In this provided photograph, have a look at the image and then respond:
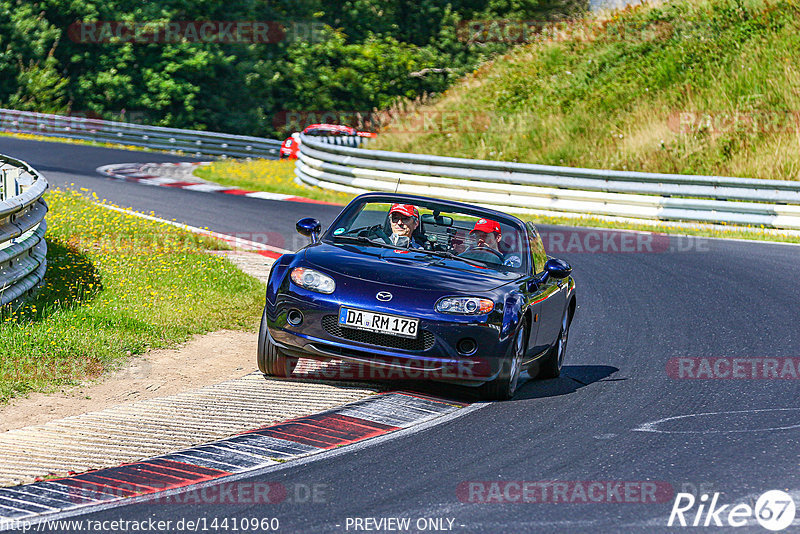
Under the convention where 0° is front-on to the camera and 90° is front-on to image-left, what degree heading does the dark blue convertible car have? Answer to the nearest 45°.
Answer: approximately 45°

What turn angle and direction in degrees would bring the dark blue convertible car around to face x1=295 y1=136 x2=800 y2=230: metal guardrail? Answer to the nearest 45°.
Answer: approximately 135° to its right

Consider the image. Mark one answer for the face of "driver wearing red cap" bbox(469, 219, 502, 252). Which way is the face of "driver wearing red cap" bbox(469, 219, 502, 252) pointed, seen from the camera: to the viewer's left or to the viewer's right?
to the viewer's left

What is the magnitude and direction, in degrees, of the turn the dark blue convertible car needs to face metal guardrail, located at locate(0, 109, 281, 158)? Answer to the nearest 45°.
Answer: approximately 135° to its right

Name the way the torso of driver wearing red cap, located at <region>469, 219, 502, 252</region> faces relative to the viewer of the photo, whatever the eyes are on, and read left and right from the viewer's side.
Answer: facing the viewer and to the left of the viewer

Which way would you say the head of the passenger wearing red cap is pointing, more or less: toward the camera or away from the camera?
toward the camera

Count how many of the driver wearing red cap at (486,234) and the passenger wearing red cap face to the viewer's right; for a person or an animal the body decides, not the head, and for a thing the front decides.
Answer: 0

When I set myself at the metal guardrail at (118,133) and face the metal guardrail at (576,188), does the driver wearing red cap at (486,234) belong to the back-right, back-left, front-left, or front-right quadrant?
front-right
